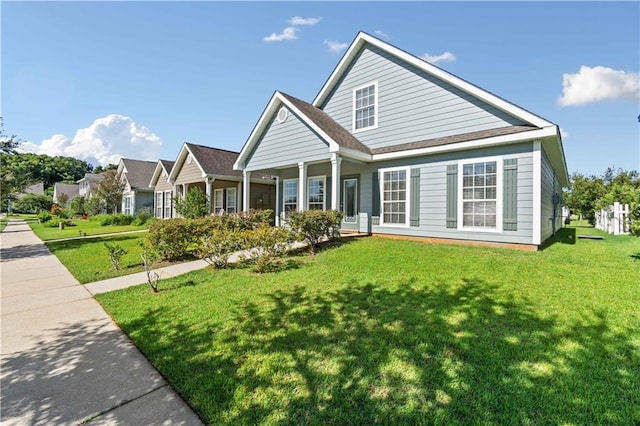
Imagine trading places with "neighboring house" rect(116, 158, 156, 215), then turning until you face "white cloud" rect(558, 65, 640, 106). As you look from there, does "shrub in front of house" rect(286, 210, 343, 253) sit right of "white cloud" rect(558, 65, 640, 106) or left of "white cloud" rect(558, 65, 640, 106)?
right

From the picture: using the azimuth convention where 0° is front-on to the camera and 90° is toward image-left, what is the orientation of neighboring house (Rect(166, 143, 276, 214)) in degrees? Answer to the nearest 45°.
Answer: approximately 45°

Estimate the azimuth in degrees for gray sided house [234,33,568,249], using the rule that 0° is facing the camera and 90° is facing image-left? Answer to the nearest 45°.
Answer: approximately 45°

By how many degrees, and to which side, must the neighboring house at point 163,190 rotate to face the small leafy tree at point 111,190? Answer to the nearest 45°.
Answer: approximately 90° to its right

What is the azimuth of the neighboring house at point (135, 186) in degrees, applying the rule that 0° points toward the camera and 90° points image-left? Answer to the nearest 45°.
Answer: approximately 45°

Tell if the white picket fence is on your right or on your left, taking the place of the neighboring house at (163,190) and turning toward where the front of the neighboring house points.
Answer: on your left
